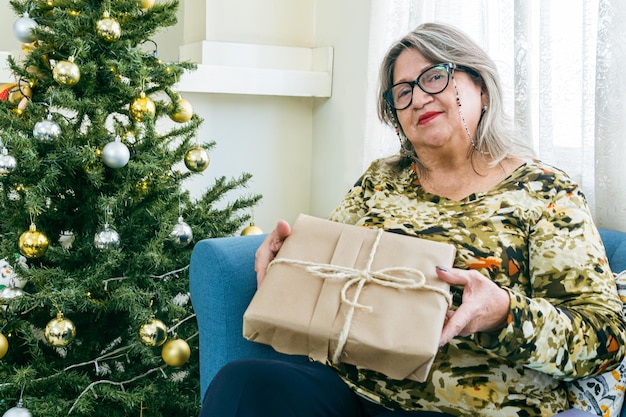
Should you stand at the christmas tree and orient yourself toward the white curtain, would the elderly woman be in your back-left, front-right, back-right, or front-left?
front-right

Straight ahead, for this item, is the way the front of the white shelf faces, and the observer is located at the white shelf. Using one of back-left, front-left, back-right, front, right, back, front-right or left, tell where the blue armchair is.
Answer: front

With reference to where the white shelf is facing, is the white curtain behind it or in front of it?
in front

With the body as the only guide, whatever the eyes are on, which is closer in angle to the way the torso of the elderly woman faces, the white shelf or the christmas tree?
the christmas tree

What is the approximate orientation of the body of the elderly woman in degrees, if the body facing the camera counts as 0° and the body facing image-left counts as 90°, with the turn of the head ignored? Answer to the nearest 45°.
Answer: approximately 45°

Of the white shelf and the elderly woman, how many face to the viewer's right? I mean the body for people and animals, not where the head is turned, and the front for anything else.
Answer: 0

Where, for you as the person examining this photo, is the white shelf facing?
facing the viewer

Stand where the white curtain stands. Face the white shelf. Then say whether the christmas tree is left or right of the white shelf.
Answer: left

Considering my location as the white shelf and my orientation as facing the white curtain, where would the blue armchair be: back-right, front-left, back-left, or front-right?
front-right

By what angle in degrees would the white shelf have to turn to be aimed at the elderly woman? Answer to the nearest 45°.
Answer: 0° — it already faces them
